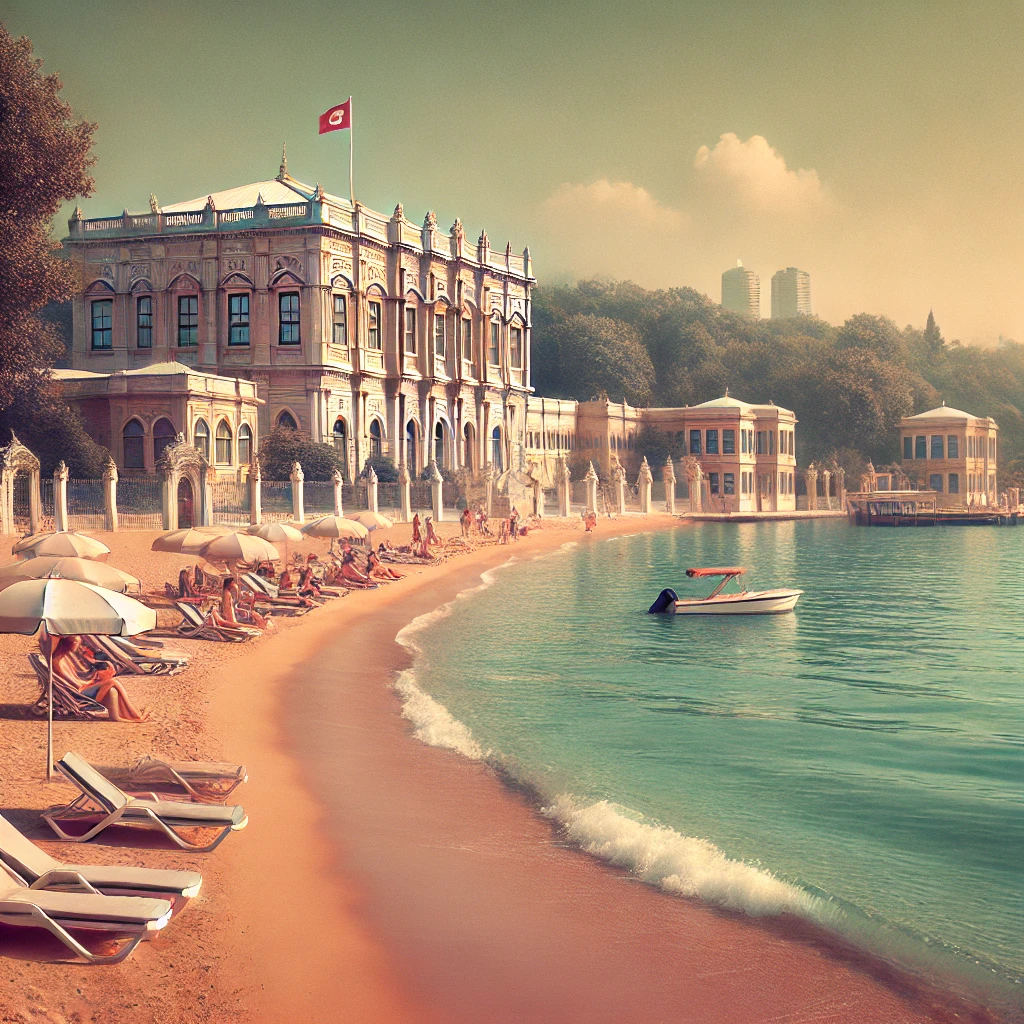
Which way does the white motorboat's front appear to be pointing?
to the viewer's right

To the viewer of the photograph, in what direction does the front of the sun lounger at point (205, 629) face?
facing to the right of the viewer

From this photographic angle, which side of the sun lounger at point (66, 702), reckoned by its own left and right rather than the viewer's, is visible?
right

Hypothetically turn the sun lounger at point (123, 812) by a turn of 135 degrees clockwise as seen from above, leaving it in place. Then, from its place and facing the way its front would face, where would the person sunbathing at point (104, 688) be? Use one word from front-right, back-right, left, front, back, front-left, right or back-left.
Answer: back-right

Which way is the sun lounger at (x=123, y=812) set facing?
to the viewer's right

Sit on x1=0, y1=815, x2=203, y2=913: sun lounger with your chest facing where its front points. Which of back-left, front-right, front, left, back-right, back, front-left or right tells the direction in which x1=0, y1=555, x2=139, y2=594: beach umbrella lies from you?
left

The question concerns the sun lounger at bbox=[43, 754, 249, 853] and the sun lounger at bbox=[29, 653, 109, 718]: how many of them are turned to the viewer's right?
2

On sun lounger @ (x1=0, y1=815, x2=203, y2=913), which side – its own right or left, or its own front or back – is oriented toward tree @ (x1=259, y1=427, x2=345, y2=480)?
left

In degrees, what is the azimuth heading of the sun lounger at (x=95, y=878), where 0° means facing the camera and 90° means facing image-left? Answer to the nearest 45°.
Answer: approximately 270°

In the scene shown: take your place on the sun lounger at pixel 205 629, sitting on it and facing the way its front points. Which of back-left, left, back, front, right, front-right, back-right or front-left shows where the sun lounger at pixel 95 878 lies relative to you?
right
